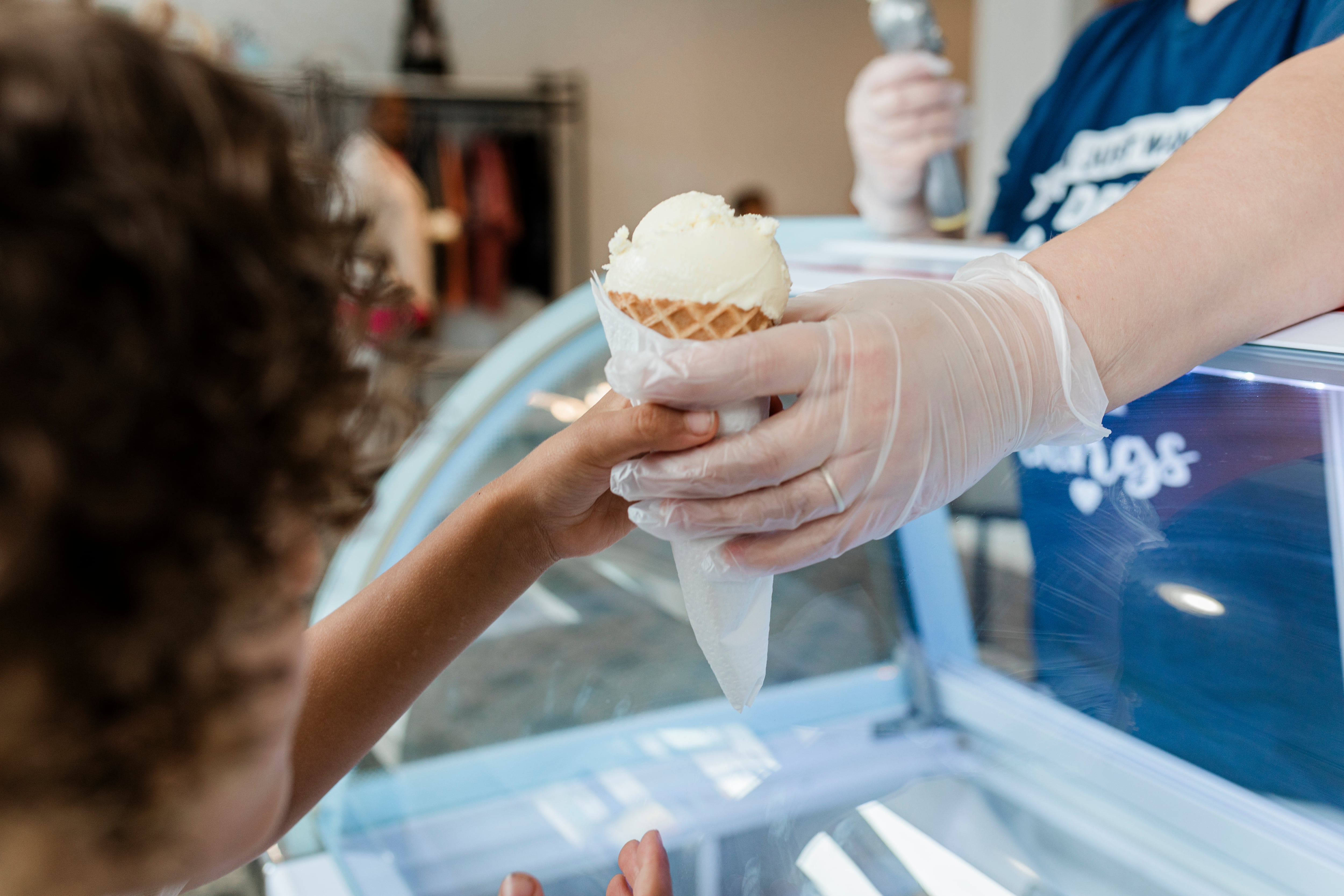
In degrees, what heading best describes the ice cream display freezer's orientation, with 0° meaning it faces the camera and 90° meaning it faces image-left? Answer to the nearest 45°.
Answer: approximately 45°

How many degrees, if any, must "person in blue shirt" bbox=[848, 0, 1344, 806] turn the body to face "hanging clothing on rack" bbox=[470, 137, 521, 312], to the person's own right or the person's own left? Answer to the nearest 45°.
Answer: approximately 90° to the person's own right

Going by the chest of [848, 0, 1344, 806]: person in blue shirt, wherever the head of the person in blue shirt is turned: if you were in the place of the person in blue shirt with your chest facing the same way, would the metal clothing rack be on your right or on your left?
on your right

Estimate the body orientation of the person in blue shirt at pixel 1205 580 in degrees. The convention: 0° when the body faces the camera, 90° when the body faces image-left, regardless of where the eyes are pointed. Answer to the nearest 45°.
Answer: approximately 45°
